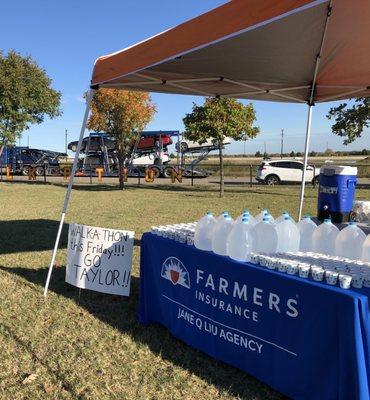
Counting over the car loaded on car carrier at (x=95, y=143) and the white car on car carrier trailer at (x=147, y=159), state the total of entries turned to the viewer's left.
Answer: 2

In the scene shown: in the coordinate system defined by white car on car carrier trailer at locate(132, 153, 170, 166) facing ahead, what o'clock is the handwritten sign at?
The handwritten sign is roughly at 9 o'clock from the white car on car carrier trailer.

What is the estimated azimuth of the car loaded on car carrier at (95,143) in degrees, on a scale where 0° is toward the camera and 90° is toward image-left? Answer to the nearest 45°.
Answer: approximately 90°

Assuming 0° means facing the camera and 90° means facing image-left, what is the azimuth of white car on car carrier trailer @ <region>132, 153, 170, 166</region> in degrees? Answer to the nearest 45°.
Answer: approximately 90°

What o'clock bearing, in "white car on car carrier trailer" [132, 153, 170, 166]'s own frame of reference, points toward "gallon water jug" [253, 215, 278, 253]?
The gallon water jug is roughly at 9 o'clock from the white car on car carrier trailer.

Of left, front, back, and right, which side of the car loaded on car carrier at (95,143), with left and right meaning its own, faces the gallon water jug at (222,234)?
left

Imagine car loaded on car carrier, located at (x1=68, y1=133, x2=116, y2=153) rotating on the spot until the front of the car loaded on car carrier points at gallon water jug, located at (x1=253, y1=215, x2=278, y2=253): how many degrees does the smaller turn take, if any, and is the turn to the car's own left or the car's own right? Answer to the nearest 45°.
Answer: approximately 90° to the car's own left

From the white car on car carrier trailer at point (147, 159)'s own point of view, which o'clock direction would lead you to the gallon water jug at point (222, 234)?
The gallon water jug is roughly at 9 o'clock from the white car on car carrier trailer.

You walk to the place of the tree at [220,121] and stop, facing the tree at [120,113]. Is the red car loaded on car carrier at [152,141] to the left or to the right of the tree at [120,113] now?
right

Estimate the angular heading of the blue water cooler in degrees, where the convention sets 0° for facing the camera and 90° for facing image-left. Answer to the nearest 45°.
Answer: approximately 45°
